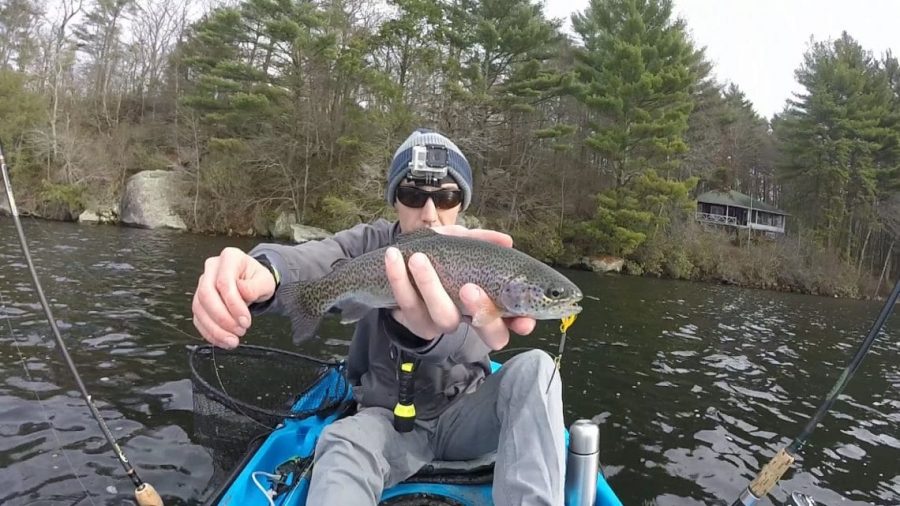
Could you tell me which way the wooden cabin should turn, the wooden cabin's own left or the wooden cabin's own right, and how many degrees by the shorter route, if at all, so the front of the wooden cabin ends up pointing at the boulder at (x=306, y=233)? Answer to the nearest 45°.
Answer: approximately 45° to the wooden cabin's own right

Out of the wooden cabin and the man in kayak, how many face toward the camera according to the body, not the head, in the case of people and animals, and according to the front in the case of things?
2

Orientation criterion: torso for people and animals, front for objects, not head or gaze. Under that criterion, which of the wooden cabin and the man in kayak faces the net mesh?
the wooden cabin

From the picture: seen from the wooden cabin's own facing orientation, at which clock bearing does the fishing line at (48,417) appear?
The fishing line is roughly at 12 o'clock from the wooden cabin.

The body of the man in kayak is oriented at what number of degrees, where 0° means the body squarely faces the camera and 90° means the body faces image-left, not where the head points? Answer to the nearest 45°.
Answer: approximately 0°

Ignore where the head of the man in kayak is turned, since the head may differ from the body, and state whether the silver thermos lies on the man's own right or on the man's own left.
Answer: on the man's own left

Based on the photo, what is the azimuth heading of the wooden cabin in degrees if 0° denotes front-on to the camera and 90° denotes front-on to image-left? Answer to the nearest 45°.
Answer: approximately 0°

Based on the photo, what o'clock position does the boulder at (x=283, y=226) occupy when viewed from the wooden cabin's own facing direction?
The boulder is roughly at 1 o'clock from the wooden cabin.

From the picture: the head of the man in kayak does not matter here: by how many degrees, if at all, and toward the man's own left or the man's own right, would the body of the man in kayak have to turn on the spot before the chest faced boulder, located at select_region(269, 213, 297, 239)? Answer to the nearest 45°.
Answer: approximately 180°

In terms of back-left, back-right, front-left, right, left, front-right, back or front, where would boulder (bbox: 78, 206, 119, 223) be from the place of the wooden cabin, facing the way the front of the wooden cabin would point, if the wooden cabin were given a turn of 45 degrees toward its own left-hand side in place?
right

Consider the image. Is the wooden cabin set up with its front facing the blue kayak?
yes
